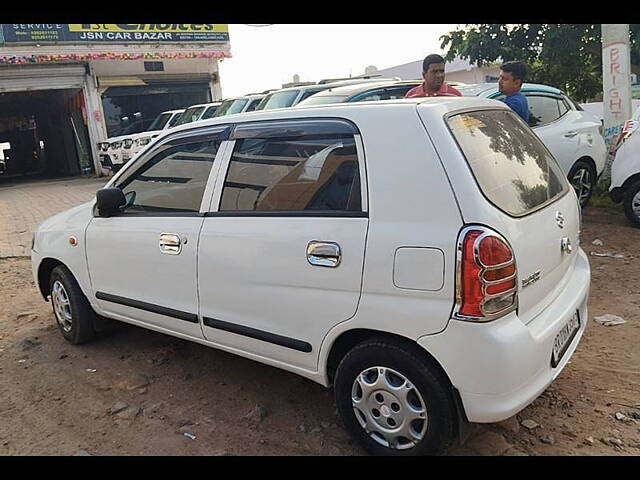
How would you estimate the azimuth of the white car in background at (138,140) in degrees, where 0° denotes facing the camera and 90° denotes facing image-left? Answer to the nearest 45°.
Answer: approximately 45°

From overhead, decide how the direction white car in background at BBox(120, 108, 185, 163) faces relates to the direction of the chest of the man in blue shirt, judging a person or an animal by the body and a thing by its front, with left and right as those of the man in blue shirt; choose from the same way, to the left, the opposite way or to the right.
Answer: to the left

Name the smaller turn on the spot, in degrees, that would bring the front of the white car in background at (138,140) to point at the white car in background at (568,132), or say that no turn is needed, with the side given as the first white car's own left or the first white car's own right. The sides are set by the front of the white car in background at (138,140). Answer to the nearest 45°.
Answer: approximately 90° to the first white car's own left

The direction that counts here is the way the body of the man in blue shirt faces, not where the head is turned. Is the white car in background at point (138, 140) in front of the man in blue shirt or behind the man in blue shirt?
in front

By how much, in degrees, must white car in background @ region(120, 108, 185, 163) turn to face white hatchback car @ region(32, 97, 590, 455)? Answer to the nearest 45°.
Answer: approximately 45° to its left

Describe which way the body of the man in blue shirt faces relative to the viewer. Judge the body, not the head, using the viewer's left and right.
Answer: facing to the left of the viewer

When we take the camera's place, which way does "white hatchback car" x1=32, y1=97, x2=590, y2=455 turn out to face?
facing away from the viewer and to the left of the viewer

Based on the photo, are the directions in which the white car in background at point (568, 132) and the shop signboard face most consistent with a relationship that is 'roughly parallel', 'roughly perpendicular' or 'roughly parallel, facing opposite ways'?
roughly perpendicular

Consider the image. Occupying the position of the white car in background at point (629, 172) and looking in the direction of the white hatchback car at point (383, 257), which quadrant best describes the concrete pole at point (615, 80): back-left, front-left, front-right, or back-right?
back-right

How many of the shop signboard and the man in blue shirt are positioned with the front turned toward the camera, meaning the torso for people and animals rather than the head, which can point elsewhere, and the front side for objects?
1

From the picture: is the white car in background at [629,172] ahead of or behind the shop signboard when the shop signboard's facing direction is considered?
ahead
